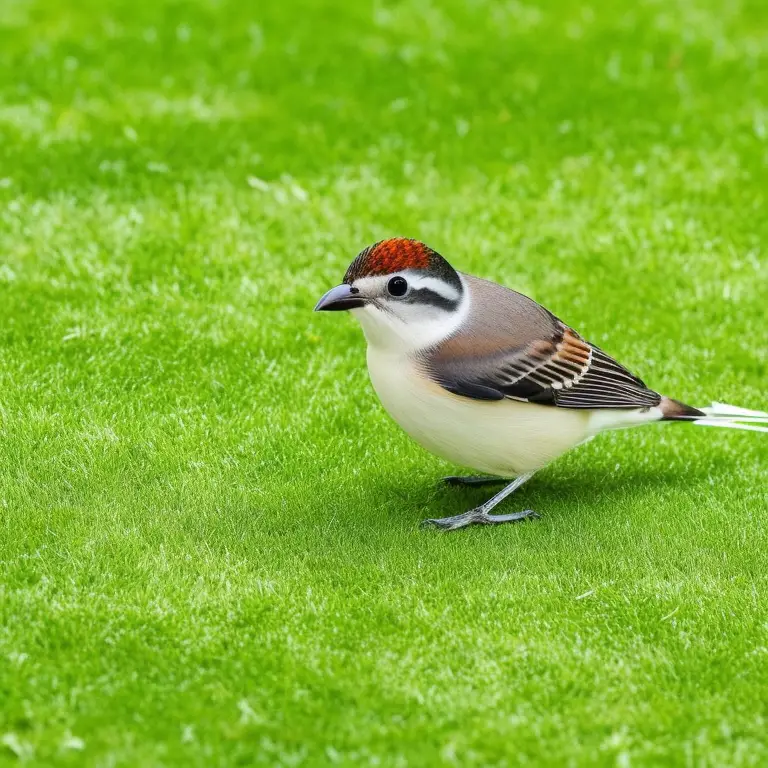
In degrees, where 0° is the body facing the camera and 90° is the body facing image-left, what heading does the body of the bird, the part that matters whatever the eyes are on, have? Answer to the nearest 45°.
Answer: approximately 90°
